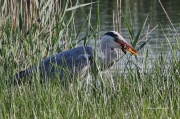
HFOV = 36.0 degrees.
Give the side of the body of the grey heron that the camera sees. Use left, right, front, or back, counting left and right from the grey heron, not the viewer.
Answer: right
